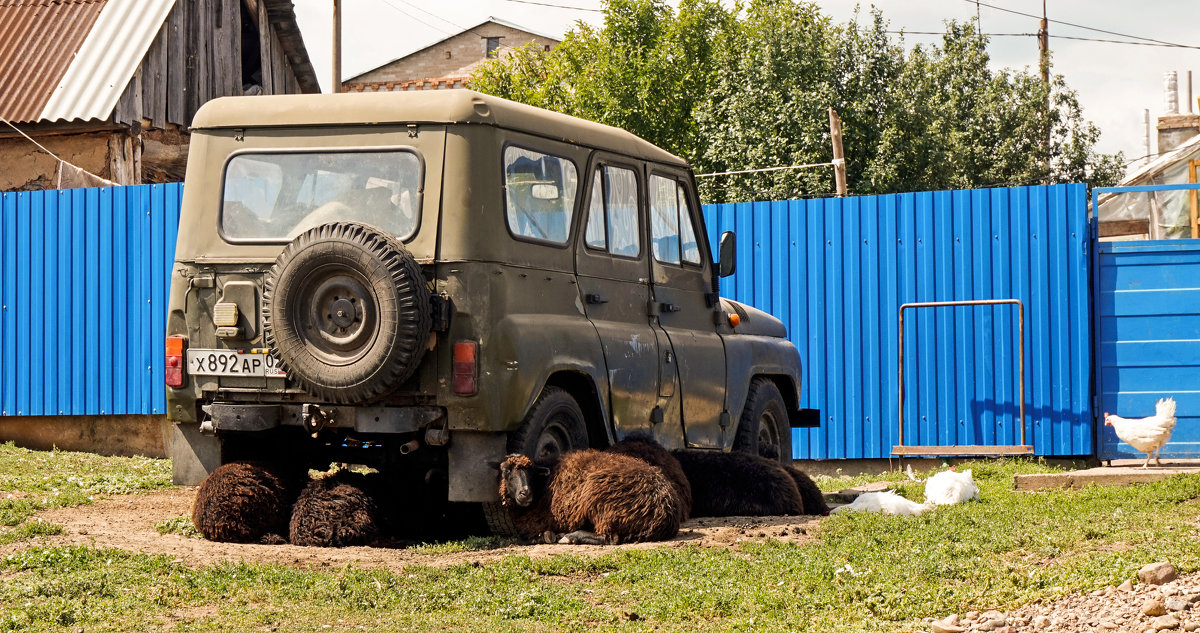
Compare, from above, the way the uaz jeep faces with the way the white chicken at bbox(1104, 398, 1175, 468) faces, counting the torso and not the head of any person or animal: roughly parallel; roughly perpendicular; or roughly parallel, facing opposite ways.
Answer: roughly perpendicular

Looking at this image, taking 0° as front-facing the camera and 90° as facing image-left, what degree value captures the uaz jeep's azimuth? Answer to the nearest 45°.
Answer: approximately 225°

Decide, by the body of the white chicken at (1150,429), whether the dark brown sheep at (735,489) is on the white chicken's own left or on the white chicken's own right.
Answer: on the white chicken's own left

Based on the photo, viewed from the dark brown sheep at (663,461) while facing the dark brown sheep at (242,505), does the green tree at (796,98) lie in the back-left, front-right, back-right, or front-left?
back-right

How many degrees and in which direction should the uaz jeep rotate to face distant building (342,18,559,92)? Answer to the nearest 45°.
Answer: approximately 45° to its left

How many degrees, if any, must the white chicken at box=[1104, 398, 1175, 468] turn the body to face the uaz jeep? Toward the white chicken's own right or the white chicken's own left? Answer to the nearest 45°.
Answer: approximately 45° to the white chicken's own left

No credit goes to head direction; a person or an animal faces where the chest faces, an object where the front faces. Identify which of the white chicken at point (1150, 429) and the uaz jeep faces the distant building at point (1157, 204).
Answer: the uaz jeep

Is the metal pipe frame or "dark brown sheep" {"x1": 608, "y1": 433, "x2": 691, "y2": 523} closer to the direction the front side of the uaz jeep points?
the metal pipe frame

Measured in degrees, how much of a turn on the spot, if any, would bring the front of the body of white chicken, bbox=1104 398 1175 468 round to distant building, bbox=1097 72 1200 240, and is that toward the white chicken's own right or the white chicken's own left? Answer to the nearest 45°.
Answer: approximately 90° to the white chicken's own right

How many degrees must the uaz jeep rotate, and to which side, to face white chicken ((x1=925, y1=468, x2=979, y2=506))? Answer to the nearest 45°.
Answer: approximately 45° to its right

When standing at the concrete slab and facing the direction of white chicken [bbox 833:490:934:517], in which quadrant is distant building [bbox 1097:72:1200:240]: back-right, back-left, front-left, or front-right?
back-right
